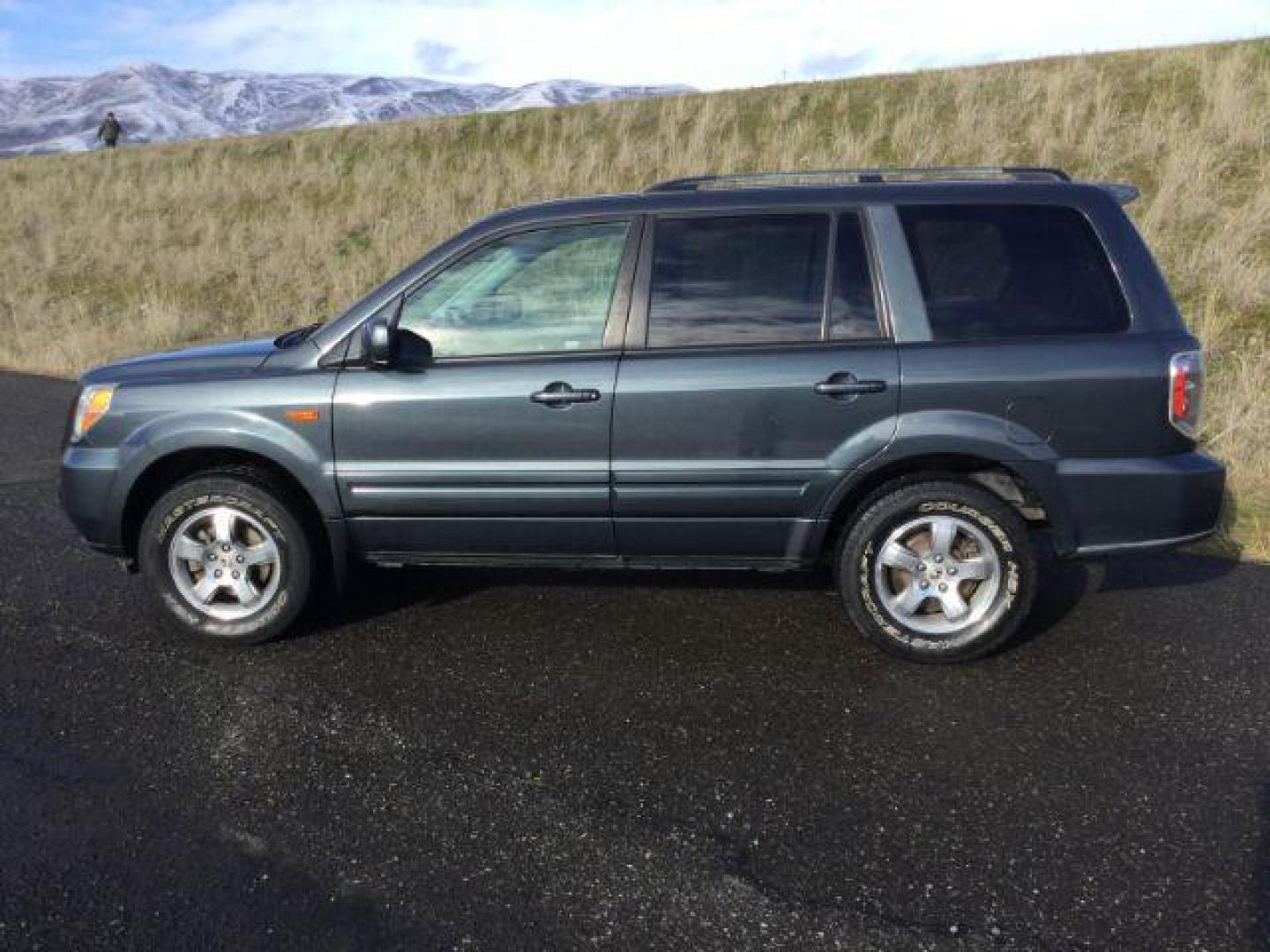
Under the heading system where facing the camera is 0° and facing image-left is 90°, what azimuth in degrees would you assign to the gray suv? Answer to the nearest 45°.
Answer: approximately 90°

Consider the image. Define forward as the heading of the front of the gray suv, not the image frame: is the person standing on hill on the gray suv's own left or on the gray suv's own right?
on the gray suv's own right
